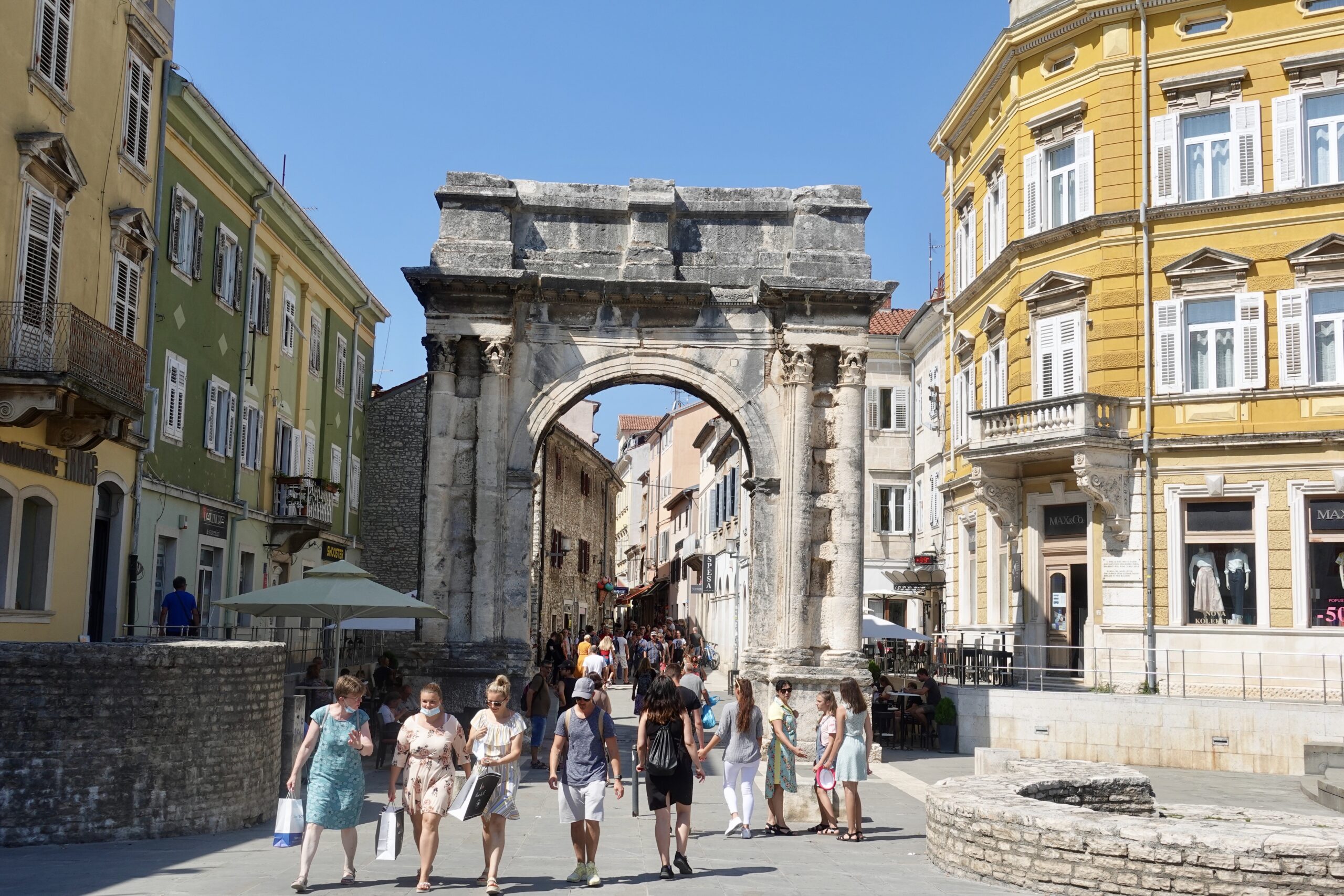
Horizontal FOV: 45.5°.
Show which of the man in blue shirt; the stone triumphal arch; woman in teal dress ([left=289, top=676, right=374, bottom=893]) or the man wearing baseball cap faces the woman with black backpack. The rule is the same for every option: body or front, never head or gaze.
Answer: the stone triumphal arch

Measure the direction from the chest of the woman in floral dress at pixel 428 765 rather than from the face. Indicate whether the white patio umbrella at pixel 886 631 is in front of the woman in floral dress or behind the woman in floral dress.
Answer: behind

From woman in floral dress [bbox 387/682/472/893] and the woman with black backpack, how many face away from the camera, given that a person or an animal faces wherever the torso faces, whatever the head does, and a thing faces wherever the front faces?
1

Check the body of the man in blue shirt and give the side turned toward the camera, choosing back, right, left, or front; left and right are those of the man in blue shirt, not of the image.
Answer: back

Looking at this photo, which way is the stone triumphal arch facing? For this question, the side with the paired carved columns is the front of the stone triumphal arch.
toward the camera

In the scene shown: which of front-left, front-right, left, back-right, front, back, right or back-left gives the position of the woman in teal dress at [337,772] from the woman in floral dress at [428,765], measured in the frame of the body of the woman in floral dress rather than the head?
right

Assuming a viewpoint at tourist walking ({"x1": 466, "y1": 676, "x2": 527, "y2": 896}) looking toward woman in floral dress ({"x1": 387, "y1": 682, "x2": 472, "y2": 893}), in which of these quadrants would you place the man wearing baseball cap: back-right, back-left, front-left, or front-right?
back-right

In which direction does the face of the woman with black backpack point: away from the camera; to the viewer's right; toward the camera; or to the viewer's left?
away from the camera

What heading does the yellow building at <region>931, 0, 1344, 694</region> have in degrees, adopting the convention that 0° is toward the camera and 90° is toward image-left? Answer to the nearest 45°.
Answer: approximately 45°

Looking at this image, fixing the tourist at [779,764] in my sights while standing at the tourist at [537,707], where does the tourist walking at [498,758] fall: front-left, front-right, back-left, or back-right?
front-right

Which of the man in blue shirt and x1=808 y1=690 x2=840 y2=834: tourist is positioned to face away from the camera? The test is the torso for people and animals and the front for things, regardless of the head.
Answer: the man in blue shirt

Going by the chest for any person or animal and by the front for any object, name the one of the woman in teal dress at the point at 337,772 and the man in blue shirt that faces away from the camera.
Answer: the man in blue shirt

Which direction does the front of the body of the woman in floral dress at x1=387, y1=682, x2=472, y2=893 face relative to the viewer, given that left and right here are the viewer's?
facing the viewer

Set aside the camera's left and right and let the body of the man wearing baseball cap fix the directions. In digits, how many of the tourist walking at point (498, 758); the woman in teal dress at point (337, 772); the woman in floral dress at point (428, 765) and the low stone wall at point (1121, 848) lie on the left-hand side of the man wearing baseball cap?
1

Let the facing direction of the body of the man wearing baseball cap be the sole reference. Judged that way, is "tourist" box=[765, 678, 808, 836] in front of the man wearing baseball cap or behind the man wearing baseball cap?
behind

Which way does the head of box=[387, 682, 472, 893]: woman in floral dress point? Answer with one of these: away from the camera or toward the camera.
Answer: toward the camera

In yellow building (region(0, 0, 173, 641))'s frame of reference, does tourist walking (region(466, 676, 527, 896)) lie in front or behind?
in front
